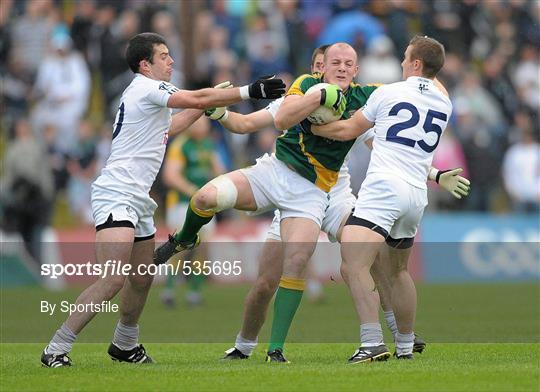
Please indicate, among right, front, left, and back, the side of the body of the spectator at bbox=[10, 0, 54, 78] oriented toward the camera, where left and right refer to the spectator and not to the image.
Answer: front

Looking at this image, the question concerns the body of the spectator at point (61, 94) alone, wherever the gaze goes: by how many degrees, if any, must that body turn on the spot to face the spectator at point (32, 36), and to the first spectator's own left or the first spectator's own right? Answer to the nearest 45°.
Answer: approximately 135° to the first spectator's own right

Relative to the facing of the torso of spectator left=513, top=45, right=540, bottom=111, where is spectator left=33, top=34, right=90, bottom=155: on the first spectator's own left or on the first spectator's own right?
on the first spectator's own right

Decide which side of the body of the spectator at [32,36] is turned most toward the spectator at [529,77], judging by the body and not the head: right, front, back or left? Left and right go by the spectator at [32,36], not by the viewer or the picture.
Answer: left

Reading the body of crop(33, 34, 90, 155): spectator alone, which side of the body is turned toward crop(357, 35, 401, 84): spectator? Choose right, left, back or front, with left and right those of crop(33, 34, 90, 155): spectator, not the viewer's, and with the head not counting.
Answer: left

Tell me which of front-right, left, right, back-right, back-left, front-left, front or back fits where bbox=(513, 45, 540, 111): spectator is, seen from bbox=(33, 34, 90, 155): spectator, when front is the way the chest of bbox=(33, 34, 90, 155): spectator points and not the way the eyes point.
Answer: left

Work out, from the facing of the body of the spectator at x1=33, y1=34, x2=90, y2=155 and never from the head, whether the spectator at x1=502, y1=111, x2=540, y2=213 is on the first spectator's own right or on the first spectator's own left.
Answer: on the first spectator's own left

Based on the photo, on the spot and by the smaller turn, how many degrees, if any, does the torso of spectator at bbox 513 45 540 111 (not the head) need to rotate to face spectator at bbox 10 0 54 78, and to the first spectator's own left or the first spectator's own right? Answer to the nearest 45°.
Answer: approximately 45° to the first spectator's own right

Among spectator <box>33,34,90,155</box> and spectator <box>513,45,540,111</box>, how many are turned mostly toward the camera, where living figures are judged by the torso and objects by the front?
2

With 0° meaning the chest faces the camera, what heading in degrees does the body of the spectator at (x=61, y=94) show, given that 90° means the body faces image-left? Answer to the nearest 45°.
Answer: approximately 0°

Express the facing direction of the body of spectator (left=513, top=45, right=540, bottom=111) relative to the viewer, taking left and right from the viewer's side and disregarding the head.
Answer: facing the viewer

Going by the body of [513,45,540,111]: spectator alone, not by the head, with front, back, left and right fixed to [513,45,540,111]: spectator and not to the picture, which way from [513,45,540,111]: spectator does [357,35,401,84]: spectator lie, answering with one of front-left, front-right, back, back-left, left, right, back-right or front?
front-right

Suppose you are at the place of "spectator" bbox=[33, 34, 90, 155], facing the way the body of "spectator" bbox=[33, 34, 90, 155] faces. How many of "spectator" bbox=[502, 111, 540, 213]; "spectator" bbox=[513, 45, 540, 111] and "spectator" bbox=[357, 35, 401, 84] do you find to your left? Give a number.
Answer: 3
